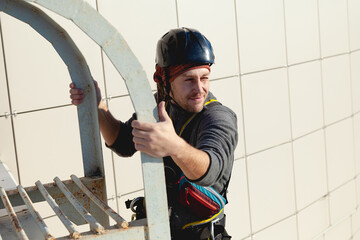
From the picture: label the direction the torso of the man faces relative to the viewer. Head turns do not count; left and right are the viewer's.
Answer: facing the viewer and to the left of the viewer
